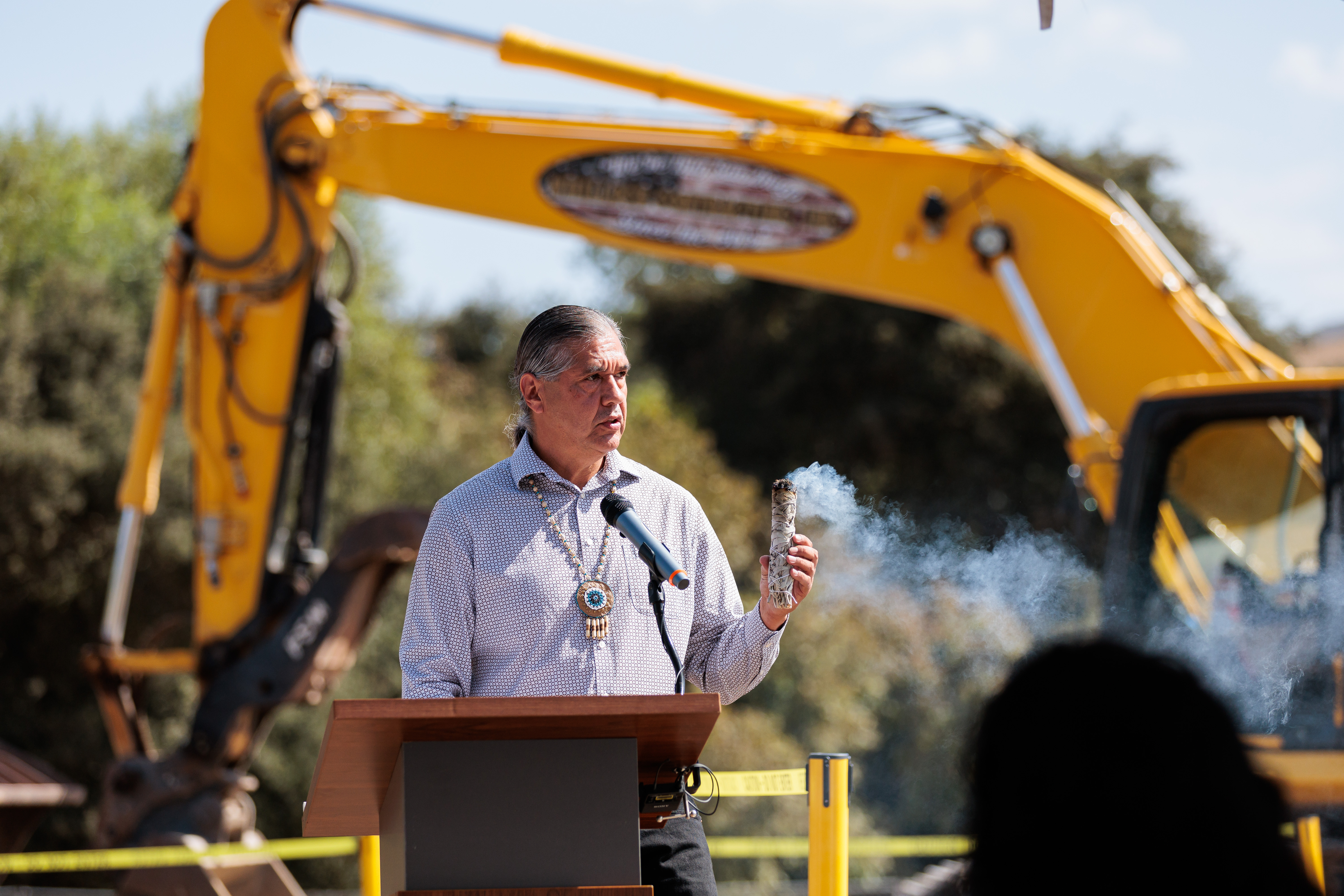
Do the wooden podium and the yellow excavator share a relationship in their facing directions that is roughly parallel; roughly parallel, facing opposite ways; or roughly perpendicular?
roughly perpendicular

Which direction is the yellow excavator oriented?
to the viewer's left

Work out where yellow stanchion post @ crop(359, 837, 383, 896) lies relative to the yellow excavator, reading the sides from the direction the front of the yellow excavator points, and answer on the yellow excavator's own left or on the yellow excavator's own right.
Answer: on the yellow excavator's own left

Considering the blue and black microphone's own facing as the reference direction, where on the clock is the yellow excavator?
The yellow excavator is roughly at 1 o'clock from the blue and black microphone.

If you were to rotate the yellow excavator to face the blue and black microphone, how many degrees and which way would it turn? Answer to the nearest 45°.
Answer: approximately 90° to its left

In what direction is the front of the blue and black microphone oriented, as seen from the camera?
facing away from the viewer and to the left of the viewer

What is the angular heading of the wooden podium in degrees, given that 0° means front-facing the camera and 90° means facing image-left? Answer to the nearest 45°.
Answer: approximately 0°

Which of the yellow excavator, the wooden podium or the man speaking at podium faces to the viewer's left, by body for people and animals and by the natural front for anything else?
the yellow excavator

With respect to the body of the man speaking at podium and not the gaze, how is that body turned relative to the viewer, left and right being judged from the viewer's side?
facing the viewer and to the right of the viewer

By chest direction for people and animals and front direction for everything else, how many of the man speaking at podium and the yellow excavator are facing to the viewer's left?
1

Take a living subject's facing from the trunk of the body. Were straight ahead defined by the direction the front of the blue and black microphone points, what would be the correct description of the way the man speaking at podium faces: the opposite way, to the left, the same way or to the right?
the opposite way
